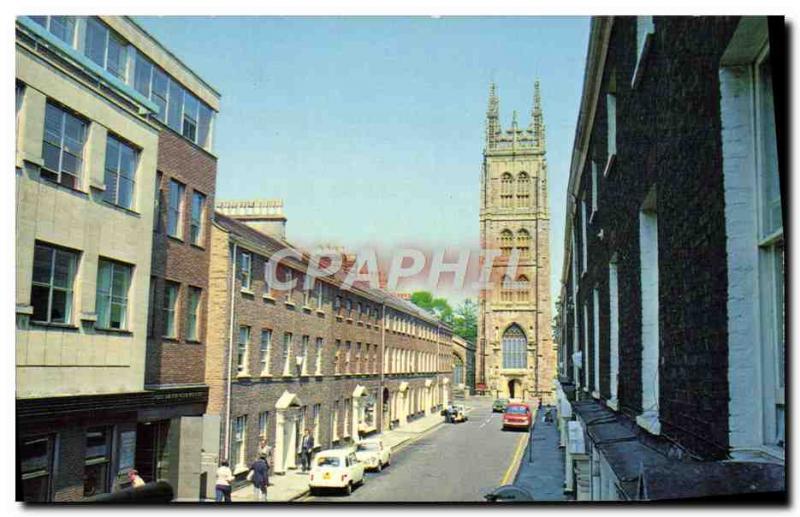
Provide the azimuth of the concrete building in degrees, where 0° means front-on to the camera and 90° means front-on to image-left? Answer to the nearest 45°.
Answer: approximately 315°

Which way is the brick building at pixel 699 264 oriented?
to the viewer's left

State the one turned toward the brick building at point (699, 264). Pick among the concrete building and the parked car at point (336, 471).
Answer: the concrete building

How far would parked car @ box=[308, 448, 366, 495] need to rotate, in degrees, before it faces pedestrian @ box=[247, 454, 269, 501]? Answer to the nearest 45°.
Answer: approximately 135° to its left

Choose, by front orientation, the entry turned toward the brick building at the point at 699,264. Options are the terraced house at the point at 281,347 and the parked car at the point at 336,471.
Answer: the terraced house

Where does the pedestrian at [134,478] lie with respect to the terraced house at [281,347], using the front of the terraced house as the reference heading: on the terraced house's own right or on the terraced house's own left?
on the terraced house's own right

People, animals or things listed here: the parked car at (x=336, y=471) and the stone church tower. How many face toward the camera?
1

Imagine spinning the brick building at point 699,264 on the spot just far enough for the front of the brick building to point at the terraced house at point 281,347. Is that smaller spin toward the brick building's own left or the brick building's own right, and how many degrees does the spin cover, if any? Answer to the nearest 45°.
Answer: approximately 45° to the brick building's own right

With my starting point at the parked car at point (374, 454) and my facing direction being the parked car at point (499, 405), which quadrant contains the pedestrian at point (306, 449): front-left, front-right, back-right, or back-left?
back-left

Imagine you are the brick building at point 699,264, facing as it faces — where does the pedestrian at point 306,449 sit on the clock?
The pedestrian is roughly at 1 o'clock from the brick building.

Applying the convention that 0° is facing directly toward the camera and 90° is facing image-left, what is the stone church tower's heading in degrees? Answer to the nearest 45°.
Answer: approximately 0°

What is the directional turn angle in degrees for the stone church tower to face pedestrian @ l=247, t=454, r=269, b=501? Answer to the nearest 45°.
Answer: approximately 45° to its right
